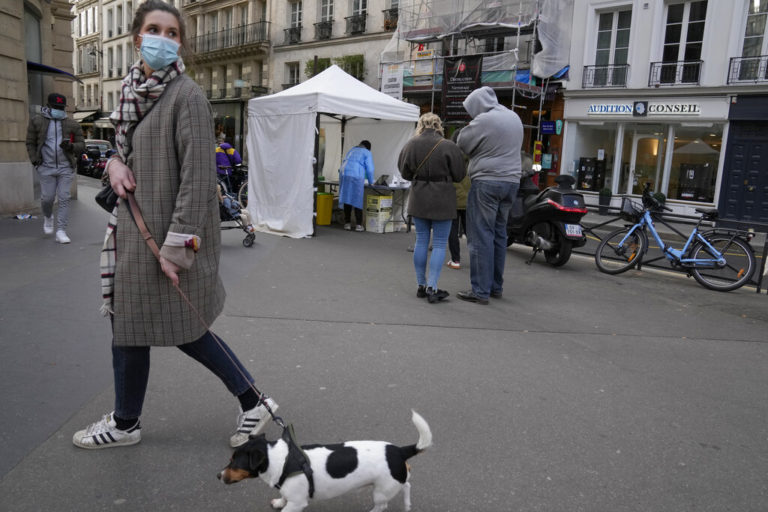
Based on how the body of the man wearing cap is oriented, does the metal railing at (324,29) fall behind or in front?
behind

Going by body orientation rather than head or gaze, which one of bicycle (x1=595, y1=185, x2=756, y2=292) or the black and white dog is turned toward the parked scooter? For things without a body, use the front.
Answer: the bicycle

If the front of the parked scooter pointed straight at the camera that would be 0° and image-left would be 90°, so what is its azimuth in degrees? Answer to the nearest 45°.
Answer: approximately 135°

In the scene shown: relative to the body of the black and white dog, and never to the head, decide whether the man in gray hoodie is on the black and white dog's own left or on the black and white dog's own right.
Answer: on the black and white dog's own right

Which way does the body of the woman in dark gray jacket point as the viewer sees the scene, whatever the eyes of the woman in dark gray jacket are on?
away from the camera

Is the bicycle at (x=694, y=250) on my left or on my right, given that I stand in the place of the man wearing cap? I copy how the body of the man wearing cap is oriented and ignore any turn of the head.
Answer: on my left

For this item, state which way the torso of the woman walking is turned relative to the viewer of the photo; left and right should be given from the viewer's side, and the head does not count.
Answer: facing to the left of the viewer

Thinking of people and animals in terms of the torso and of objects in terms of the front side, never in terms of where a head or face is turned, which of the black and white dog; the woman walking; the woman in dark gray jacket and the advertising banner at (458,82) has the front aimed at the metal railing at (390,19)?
the woman in dark gray jacket

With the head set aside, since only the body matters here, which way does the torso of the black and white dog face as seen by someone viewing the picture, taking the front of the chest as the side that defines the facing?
to the viewer's left

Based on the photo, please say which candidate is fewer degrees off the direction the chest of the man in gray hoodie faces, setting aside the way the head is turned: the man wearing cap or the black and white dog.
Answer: the man wearing cap

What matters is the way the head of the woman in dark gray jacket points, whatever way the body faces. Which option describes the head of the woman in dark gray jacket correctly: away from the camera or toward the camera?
away from the camera

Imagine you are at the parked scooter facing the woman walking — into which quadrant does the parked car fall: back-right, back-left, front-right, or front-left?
back-right

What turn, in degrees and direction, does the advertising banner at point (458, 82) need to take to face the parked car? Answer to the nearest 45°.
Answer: approximately 90° to its right

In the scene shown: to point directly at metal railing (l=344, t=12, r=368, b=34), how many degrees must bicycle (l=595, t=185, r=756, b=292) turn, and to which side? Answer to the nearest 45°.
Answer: approximately 45° to its right

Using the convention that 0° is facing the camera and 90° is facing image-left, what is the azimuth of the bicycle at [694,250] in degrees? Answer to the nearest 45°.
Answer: approximately 90°
